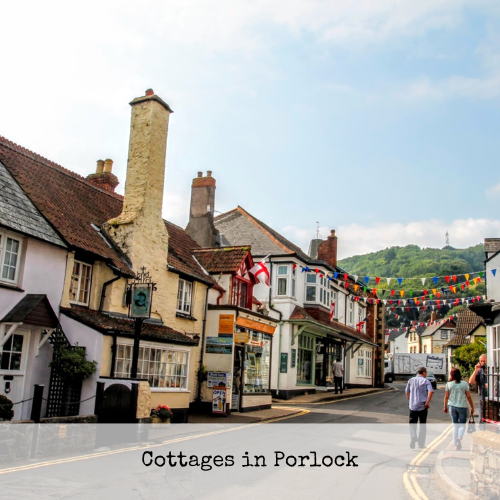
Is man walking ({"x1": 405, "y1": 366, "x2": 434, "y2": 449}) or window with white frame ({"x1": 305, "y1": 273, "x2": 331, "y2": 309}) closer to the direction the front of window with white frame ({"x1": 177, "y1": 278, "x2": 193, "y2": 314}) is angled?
the man walking

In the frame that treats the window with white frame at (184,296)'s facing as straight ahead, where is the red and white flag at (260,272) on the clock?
The red and white flag is roughly at 9 o'clock from the window with white frame.

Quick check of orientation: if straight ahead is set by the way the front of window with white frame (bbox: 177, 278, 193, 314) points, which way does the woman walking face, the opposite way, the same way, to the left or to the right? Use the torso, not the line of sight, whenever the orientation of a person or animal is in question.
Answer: to the left

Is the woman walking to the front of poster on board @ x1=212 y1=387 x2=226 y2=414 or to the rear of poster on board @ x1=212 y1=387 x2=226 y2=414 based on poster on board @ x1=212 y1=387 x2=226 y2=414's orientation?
to the front

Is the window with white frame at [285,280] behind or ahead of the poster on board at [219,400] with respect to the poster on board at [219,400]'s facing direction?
behind

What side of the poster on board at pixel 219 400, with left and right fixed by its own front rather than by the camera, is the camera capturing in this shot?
front

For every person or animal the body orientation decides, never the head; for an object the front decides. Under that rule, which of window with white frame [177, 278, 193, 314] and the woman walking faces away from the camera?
the woman walking

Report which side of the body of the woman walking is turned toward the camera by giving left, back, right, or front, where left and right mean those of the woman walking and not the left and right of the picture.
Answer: back

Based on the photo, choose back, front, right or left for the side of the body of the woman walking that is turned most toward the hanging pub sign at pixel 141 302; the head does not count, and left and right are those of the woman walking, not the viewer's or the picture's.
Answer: left

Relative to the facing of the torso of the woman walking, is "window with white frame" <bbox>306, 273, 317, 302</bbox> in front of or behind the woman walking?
in front

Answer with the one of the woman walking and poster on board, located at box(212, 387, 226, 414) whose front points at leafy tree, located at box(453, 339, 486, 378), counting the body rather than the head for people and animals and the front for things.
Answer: the woman walking

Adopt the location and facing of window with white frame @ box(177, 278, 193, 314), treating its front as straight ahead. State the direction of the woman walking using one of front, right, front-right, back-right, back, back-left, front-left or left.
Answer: front

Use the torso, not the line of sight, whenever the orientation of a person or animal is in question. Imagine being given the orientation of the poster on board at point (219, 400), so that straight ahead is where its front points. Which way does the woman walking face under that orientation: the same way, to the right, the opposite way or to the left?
the opposite way

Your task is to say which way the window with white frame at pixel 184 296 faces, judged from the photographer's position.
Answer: facing the viewer and to the right of the viewer

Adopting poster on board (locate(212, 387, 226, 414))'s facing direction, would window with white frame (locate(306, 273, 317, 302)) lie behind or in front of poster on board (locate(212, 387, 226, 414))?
behind

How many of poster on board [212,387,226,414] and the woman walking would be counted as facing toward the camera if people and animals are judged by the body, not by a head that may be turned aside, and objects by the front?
1
